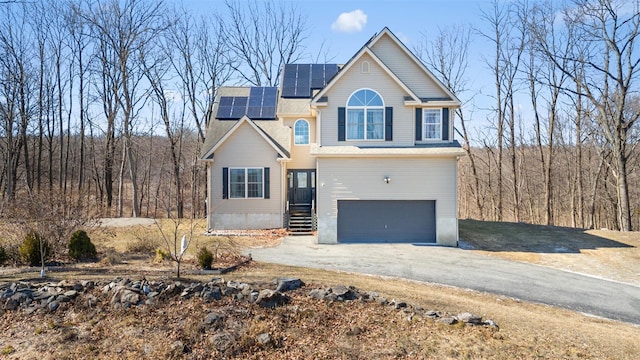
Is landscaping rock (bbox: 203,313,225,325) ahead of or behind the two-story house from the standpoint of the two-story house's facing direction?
ahead

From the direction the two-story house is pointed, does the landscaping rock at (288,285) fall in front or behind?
in front

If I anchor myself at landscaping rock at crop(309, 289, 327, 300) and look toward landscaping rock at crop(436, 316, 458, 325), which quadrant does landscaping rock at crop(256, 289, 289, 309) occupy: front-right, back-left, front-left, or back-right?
back-right

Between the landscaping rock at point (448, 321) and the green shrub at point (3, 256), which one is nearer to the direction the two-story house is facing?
the landscaping rock

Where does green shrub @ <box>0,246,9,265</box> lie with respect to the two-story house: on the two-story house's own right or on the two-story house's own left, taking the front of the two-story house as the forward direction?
on the two-story house's own right

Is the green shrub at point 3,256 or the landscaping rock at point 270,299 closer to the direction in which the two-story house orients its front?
the landscaping rock

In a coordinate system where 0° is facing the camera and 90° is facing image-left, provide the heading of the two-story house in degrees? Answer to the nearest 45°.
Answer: approximately 0°

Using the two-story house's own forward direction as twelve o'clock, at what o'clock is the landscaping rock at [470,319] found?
The landscaping rock is roughly at 12 o'clock from the two-story house.

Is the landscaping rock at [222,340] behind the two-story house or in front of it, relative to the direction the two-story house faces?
in front

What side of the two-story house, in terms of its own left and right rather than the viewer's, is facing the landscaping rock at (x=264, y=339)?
front

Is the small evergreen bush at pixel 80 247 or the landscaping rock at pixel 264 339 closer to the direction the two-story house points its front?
the landscaping rock

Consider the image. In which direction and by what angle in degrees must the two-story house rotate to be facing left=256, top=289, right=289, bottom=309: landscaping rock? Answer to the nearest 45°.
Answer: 0° — it already faces it

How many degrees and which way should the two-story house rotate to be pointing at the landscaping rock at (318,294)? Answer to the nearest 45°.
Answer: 0° — it already faces it

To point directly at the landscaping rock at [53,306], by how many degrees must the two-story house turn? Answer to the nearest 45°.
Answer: approximately 45° to its right
